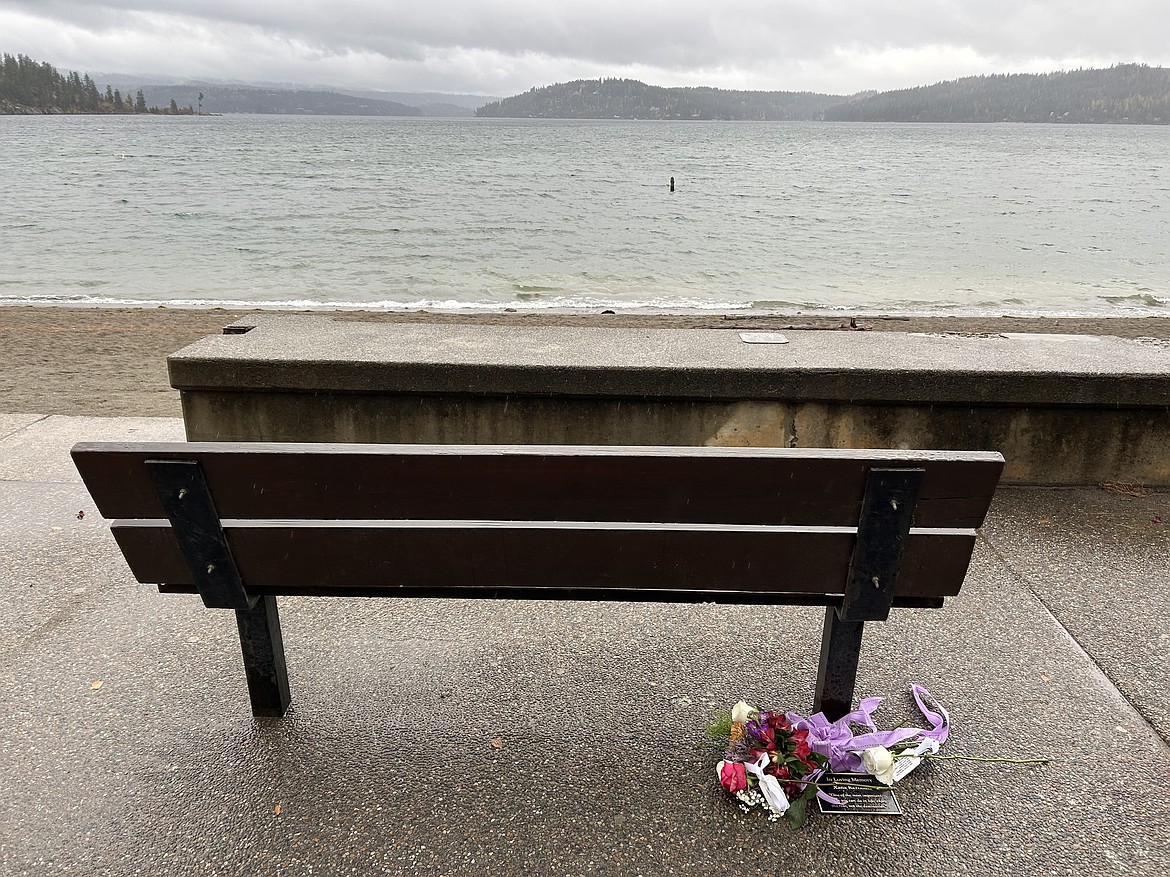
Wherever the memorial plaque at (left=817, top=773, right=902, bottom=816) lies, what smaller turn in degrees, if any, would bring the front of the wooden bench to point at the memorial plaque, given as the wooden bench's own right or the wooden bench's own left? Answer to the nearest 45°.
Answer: approximately 90° to the wooden bench's own right

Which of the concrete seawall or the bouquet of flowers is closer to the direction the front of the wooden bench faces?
the concrete seawall

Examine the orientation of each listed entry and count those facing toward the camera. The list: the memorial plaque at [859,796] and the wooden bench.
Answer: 1

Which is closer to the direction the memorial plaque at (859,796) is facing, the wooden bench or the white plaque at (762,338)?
the wooden bench

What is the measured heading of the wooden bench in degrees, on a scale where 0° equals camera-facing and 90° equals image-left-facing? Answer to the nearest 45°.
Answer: approximately 180°

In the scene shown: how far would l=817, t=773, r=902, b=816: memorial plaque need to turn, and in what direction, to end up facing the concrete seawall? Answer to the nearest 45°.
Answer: approximately 135° to its right

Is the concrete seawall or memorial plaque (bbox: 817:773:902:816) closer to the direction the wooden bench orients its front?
the concrete seawall

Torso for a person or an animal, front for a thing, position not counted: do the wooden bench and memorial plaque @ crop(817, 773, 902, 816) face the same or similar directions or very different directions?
very different directions

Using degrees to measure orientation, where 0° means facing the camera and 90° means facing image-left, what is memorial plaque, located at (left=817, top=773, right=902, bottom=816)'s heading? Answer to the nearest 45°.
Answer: approximately 0°

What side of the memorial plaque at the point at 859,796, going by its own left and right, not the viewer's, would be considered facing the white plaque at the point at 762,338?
back

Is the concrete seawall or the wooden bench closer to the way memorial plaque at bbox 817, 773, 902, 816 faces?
the wooden bench
